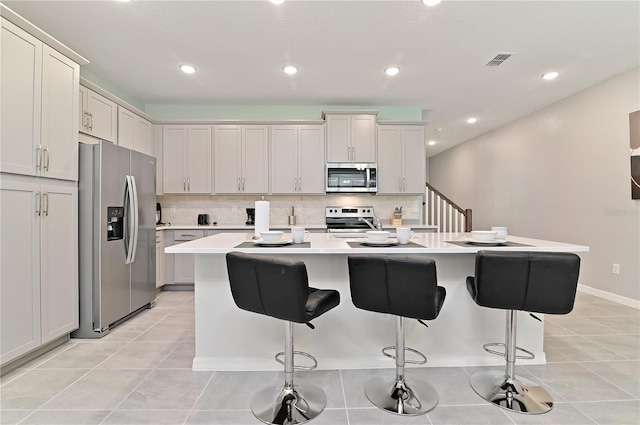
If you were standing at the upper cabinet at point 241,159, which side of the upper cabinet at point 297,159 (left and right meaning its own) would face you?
right

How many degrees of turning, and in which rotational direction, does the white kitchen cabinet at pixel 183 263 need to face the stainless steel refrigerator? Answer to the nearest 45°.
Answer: approximately 45° to its right

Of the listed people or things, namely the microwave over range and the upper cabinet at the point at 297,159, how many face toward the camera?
2

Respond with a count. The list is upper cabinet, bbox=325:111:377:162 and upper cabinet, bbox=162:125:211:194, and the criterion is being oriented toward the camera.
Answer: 2

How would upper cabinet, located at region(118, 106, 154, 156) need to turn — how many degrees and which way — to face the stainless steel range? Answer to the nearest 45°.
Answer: approximately 45° to its left

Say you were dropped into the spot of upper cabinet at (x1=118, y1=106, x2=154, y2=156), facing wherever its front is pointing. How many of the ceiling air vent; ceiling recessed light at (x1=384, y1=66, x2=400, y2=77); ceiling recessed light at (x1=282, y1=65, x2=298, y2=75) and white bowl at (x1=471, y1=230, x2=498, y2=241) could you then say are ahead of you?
4

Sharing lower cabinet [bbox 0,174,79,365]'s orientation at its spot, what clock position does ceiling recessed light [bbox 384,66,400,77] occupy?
The ceiling recessed light is roughly at 11 o'clock from the lower cabinet.

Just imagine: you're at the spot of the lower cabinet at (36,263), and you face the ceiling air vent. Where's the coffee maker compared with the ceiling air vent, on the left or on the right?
left
